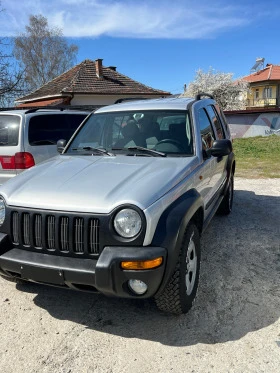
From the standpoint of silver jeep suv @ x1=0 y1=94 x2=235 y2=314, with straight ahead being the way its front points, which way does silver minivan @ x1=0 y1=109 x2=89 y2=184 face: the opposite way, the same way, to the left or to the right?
the opposite way

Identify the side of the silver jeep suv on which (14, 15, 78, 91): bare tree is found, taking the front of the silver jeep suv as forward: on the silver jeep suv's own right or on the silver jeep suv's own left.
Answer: on the silver jeep suv's own right

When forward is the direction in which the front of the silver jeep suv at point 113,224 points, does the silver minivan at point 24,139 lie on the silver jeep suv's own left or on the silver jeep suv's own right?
on the silver jeep suv's own right

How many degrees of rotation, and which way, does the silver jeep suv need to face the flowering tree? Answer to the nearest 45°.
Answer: approximately 135° to its right

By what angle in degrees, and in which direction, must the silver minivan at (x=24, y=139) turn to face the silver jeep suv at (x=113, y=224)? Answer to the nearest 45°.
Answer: approximately 135° to its right

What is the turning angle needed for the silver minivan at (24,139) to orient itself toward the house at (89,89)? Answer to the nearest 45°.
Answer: approximately 45° to its left

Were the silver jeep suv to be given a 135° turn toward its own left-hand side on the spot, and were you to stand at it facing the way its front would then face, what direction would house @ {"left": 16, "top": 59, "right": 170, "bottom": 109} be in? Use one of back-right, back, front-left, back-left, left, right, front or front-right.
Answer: left

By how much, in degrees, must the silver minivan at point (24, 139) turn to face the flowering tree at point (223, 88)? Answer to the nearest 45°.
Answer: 0° — it already faces it

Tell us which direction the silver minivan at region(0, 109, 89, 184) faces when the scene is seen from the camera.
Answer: facing away from the viewer and to the right of the viewer
